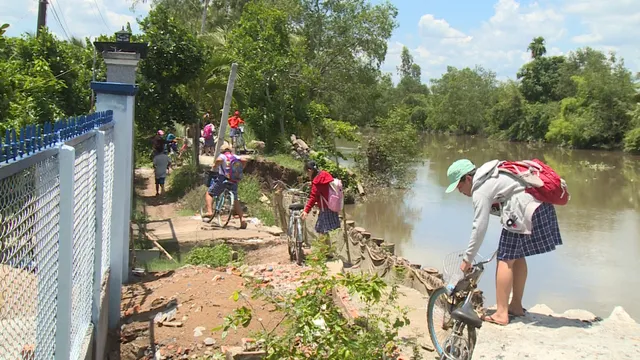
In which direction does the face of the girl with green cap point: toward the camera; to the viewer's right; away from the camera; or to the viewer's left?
to the viewer's left

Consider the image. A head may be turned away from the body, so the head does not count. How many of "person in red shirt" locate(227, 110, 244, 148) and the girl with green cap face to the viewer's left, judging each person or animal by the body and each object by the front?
1

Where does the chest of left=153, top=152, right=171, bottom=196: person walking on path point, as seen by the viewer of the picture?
away from the camera

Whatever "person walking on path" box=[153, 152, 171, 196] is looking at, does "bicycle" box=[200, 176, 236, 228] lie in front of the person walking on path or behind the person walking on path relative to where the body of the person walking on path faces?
behind

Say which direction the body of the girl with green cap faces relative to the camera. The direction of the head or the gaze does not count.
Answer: to the viewer's left

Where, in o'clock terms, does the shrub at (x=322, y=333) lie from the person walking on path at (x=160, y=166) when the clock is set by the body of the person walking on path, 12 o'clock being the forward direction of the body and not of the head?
The shrub is roughly at 6 o'clock from the person walking on path.

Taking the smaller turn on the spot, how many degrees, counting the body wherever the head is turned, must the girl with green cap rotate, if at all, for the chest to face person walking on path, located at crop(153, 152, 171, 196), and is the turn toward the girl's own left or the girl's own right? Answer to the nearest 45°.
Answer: approximately 45° to the girl's own right

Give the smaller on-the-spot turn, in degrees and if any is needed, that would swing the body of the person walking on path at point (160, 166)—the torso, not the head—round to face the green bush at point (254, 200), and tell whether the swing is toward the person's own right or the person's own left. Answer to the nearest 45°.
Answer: approximately 135° to the person's own right

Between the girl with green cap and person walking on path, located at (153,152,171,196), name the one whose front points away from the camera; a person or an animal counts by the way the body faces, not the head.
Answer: the person walking on path
